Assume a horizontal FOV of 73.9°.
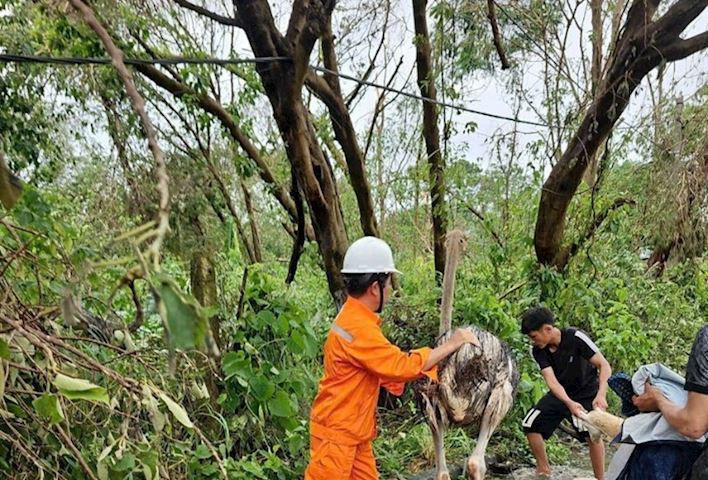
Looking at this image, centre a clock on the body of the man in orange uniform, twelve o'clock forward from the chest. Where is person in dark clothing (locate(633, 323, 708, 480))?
The person in dark clothing is roughly at 2 o'clock from the man in orange uniform.

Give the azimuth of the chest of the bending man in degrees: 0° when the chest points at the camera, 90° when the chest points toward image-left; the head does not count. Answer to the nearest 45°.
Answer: approximately 45°

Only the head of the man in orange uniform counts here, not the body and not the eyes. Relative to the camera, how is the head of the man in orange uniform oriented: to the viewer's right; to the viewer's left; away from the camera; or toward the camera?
to the viewer's right

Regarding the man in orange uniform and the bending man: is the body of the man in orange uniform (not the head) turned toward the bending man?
yes

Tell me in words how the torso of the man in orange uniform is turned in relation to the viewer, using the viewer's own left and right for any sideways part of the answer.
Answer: facing away from the viewer and to the right of the viewer

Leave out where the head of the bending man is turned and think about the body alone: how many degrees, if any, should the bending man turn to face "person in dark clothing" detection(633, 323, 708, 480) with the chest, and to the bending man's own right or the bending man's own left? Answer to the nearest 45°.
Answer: approximately 45° to the bending man's own left

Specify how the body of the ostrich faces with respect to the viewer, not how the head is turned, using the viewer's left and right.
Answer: facing away from the viewer and to the left of the viewer

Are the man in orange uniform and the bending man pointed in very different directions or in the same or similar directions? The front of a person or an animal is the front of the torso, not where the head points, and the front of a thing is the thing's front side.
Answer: very different directions
